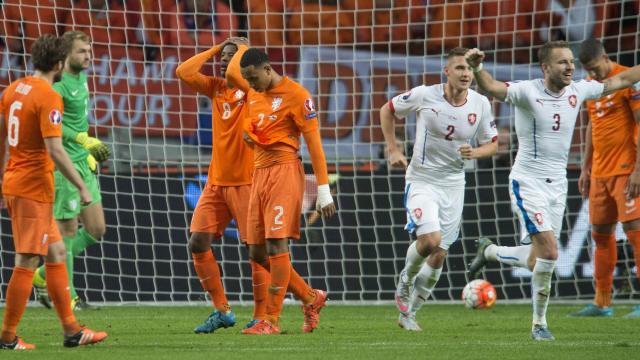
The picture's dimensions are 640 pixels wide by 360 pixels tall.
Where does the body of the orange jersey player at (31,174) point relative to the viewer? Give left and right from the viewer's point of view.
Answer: facing away from the viewer and to the right of the viewer

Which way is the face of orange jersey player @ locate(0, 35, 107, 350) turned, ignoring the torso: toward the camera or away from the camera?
away from the camera

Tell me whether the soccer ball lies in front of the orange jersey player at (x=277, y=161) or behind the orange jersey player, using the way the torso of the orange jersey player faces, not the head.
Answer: behind

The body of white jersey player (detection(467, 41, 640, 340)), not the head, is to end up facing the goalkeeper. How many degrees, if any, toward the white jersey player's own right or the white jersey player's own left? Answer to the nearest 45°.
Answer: approximately 135° to the white jersey player's own right

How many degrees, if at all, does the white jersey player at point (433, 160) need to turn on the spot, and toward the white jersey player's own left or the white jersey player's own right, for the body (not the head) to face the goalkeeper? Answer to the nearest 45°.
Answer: approximately 135° to the white jersey player's own right

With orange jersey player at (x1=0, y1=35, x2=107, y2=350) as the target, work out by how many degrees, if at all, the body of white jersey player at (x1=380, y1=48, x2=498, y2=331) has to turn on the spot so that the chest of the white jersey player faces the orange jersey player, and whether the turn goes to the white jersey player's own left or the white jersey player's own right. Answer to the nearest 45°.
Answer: approximately 90° to the white jersey player's own right

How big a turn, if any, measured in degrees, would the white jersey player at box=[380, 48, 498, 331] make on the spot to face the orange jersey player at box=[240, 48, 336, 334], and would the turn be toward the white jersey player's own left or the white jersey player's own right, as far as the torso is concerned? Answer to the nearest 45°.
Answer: approximately 90° to the white jersey player's own right
